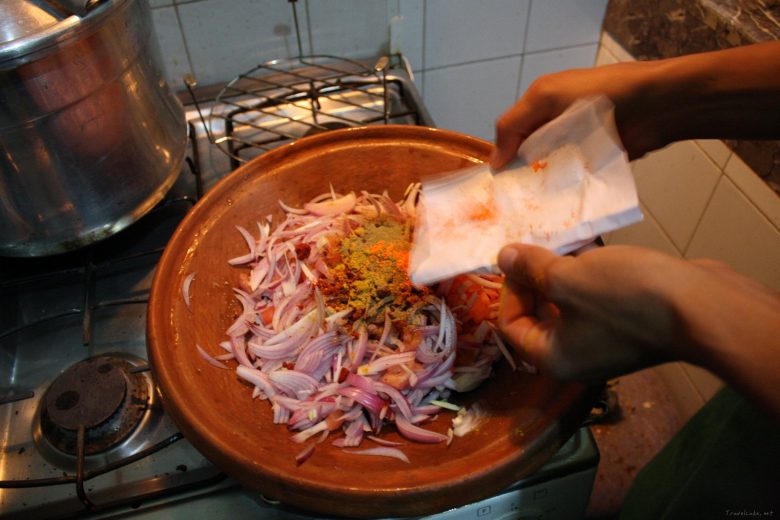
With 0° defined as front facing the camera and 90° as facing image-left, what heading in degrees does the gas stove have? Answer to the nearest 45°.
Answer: approximately 0°
